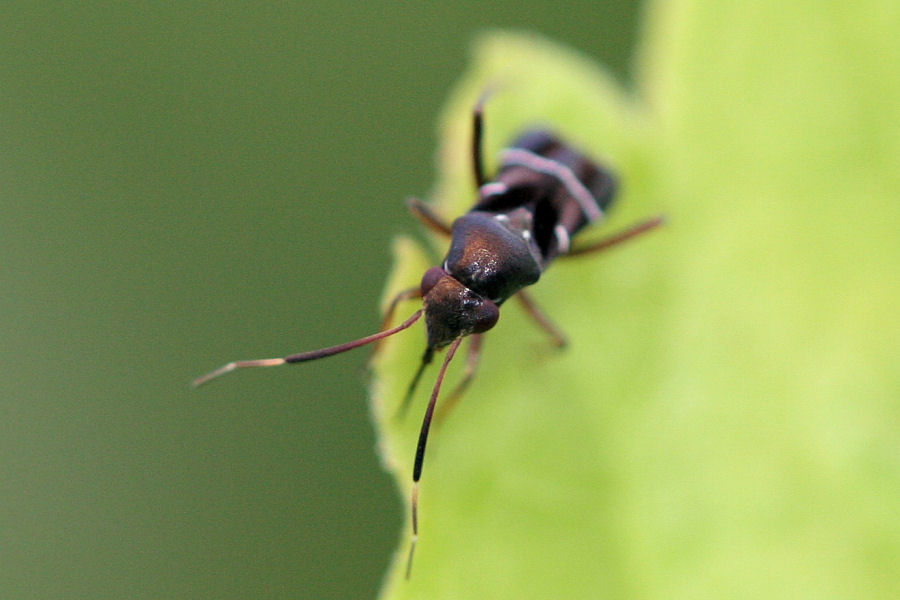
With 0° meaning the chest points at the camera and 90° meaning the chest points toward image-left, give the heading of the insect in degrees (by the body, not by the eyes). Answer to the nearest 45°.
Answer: approximately 45°
